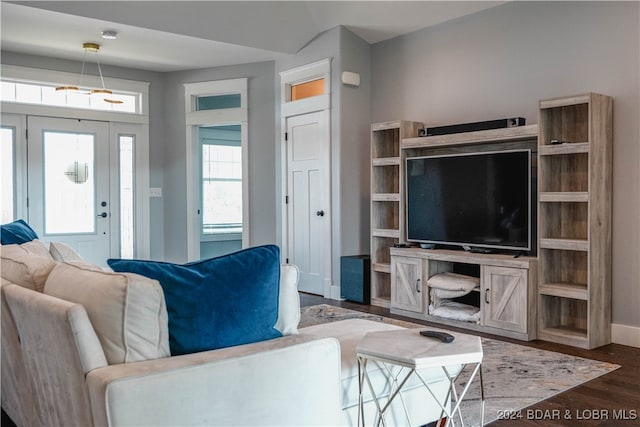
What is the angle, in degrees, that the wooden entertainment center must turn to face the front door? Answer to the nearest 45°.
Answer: approximately 45° to its right

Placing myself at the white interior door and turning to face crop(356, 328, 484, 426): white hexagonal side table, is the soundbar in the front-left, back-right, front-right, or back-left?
front-left

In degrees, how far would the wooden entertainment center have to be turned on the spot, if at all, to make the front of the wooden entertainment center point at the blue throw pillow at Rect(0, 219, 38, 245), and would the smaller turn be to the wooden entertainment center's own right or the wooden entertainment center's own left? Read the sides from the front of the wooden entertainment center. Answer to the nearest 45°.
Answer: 0° — it already faces it

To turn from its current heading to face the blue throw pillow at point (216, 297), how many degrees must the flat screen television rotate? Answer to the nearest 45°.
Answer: approximately 45° to its left

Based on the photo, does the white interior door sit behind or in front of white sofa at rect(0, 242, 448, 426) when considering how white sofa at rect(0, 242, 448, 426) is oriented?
in front

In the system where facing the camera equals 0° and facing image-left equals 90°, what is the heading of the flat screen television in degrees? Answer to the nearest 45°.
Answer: approximately 45°

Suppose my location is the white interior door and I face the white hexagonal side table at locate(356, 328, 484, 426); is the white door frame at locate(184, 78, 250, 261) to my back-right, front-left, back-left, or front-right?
back-right

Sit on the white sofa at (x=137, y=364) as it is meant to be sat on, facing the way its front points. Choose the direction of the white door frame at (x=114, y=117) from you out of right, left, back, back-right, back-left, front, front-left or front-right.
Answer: front-left

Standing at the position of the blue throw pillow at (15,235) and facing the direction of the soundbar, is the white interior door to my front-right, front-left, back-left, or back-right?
front-left

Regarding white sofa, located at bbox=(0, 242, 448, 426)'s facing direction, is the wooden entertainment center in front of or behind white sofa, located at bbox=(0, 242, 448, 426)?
in front

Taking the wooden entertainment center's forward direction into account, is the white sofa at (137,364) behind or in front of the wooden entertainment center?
in front

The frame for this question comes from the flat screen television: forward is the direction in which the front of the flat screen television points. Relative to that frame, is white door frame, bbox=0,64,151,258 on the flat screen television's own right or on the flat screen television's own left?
on the flat screen television's own right

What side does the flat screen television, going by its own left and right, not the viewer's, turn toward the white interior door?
right

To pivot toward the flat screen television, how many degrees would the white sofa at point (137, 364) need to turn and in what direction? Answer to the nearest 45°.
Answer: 0° — it already faces it

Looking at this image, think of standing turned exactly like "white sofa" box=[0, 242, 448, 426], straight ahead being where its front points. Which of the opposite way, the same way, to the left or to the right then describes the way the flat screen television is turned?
the opposite way

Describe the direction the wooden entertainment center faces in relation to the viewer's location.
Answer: facing the viewer and to the left of the viewer

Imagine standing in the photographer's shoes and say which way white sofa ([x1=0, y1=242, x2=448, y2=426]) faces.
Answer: facing away from the viewer and to the right of the viewer
